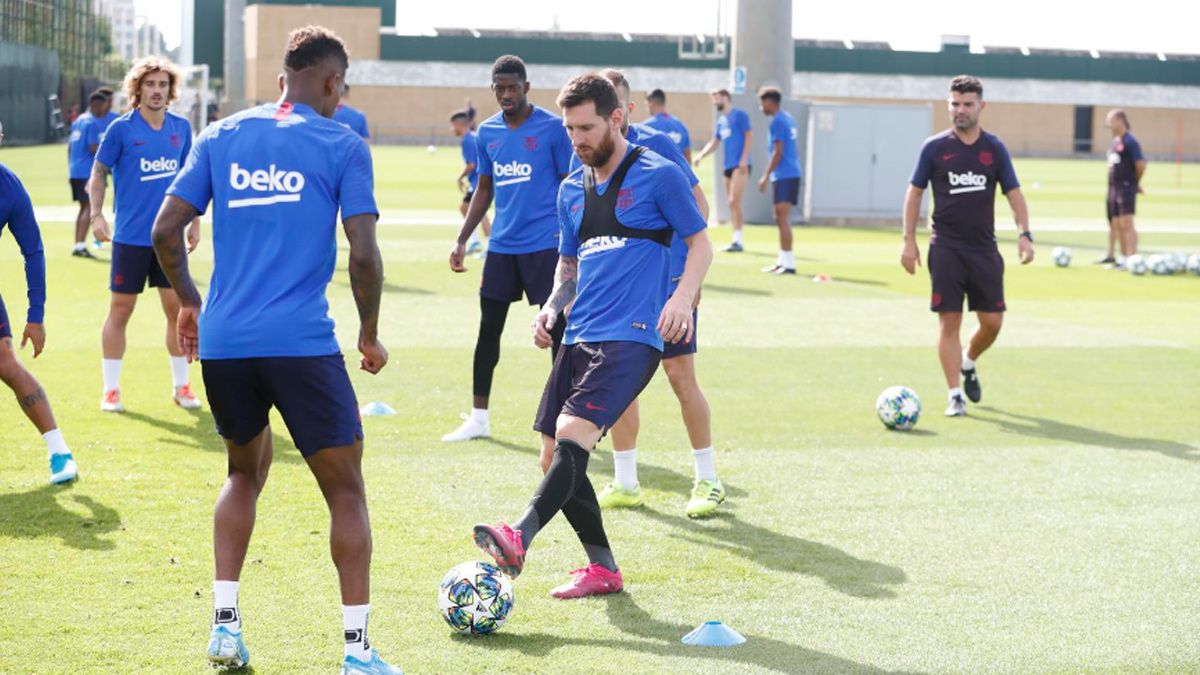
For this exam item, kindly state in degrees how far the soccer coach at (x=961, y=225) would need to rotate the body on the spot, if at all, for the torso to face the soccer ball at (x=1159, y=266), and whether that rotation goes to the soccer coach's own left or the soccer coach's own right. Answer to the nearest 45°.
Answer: approximately 180°

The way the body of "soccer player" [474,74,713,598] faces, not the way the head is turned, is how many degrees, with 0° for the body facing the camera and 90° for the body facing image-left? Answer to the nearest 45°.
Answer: approximately 45°

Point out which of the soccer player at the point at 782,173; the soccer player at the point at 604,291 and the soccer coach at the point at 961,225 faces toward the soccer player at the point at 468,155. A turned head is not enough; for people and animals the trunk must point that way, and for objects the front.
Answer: the soccer player at the point at 782,173

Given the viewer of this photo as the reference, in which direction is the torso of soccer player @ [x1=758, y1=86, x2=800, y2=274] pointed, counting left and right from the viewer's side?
facing to the left of the viewer

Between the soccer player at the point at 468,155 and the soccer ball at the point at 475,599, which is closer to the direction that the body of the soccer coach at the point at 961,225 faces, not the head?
the soccer ball

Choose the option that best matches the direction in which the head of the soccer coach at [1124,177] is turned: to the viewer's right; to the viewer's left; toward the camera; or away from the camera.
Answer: to the viewer's left

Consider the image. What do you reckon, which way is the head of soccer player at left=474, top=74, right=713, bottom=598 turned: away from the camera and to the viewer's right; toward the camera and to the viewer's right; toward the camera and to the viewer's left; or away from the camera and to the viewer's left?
toward the camera and to the viewer's left

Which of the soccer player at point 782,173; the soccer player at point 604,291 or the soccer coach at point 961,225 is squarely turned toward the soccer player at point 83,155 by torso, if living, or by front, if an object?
the soccer player at point 782,173

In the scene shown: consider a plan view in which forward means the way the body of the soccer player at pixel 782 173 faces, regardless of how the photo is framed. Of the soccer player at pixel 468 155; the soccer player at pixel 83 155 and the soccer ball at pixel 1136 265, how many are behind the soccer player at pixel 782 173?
1

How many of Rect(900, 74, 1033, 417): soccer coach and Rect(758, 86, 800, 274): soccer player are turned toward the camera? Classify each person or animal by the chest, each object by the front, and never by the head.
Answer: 1

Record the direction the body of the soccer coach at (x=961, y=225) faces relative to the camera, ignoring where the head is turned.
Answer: toward the camera

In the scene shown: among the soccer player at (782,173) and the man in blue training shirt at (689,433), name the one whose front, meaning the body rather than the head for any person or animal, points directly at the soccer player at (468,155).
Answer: the soccer player at (782,173)

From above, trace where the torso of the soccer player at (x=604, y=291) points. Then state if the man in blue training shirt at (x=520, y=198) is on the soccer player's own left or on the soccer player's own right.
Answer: on the soccer player's own right
